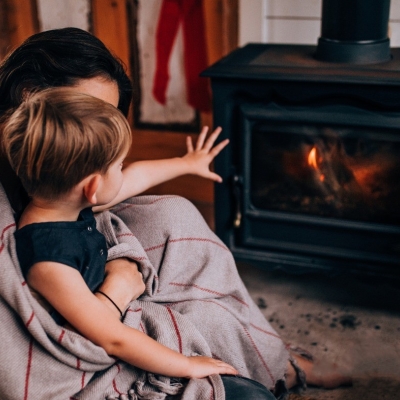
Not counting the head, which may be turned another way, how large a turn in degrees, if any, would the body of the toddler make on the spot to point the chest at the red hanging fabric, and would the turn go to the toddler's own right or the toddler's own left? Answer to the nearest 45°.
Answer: approximately 90° to the toddler's own left

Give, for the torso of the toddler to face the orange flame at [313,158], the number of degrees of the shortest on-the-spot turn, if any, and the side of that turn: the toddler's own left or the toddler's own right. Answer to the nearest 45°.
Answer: approximately 45° to the toddler's own left

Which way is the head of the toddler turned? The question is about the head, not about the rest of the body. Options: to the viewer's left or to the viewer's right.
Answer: to the viewer's right

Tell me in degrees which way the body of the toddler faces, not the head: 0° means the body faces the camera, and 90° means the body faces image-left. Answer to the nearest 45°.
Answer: approximately 270°
